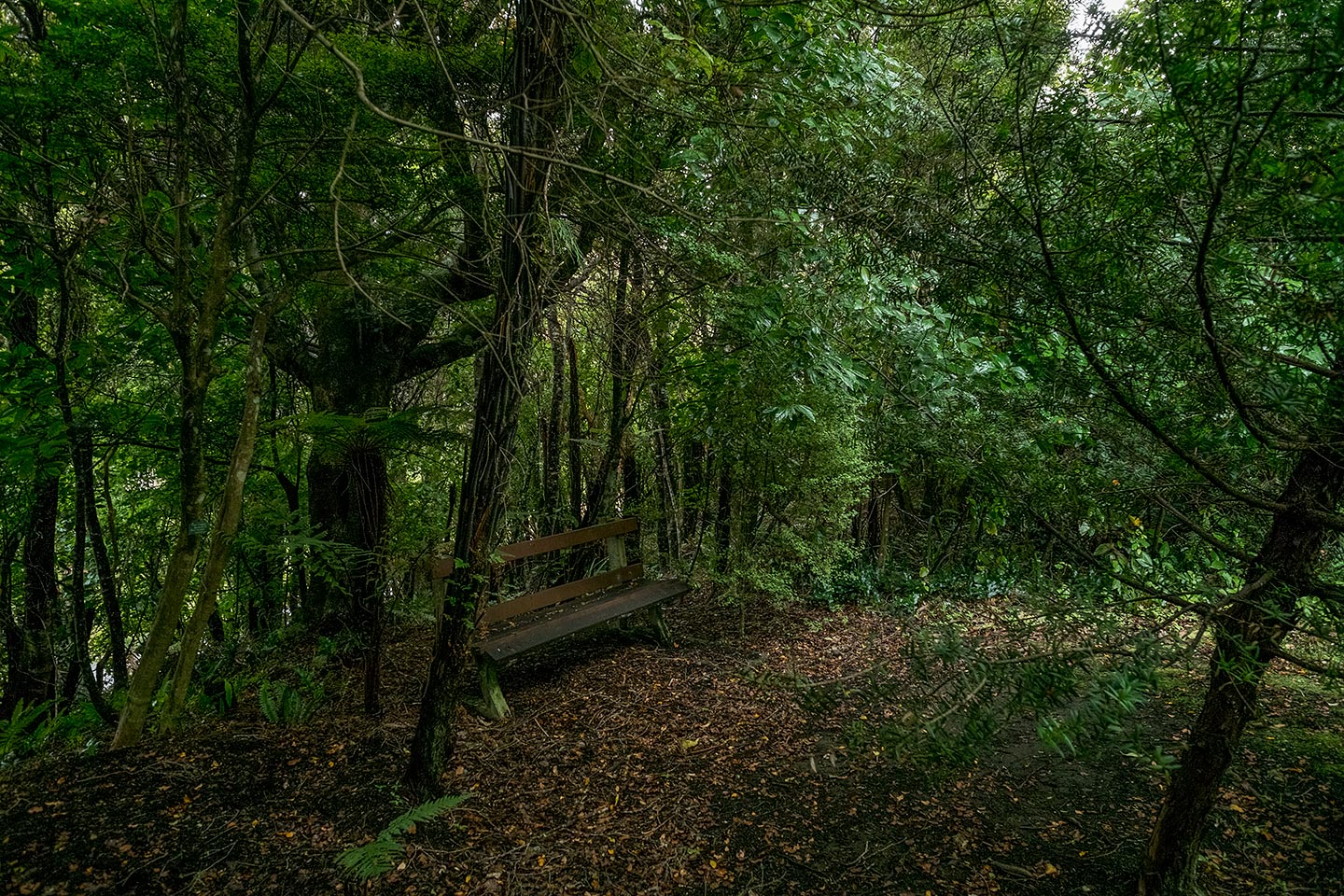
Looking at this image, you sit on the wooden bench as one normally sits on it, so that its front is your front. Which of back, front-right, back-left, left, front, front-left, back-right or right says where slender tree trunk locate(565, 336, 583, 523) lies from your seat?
back-left

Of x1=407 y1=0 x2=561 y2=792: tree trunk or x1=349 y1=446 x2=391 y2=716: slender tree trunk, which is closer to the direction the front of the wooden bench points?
the tree trunk

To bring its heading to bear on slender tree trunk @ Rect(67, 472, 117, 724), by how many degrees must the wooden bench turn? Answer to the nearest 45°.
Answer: approximately 135° to its right

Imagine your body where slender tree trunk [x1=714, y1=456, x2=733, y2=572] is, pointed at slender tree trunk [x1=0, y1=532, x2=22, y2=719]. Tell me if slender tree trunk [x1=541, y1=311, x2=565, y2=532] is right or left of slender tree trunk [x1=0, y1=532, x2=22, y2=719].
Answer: right

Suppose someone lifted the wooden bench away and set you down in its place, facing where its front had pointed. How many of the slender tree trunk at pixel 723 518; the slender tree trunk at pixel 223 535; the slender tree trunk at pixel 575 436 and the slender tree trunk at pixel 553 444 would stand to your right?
1

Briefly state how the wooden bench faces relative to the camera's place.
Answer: facing the viewer and to the right of the viewer

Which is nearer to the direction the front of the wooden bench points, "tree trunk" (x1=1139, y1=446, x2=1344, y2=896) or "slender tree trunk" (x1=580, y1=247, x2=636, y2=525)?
the tree trunk

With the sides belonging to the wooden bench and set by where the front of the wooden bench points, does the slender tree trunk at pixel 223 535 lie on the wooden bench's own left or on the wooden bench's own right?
on the wooden bench's own right

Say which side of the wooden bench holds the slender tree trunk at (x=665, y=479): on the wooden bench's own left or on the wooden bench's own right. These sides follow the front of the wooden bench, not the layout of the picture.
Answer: on the wooden bench's own left

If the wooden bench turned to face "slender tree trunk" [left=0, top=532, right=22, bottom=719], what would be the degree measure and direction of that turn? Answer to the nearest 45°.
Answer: approximately 135° to its right

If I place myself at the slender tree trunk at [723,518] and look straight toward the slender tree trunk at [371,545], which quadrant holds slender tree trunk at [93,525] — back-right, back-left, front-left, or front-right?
front-right

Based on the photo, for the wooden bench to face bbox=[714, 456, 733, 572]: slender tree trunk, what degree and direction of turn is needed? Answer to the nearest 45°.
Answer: approximately 90° to its left

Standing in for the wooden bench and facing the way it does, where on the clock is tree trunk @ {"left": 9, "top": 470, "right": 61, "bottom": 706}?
The tree trunk is roughly at 5 o'clock from the wooden bench.

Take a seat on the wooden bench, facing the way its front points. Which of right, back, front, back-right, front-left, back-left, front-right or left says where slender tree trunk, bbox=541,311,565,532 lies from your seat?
back-left
